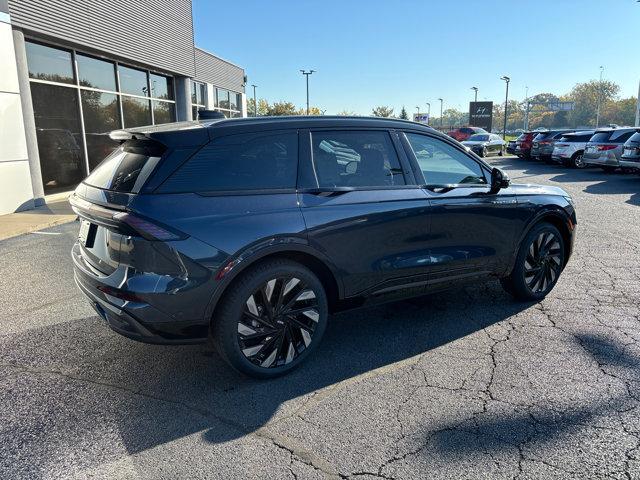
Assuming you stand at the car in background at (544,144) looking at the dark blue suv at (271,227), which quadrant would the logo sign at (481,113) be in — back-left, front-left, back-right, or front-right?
back-right

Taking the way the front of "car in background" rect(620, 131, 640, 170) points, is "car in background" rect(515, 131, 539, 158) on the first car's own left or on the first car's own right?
on the first car's own left

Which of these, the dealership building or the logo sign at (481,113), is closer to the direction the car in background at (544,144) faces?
the logo sign

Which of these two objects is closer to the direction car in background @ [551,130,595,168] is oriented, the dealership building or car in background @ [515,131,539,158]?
the car in background

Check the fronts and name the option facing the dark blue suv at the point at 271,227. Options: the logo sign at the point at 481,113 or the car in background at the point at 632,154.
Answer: the logo sign

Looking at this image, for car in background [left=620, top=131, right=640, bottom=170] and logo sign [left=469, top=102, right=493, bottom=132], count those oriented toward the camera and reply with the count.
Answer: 1

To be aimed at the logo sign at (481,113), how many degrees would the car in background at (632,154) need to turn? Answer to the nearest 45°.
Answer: approximately 45° to its left

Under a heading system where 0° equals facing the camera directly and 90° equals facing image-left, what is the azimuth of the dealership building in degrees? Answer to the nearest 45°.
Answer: approximately 315°

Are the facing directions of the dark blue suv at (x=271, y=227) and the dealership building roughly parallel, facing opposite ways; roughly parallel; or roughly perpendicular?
roughly perpendicular

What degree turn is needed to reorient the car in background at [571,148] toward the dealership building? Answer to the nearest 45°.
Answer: approximately 180°

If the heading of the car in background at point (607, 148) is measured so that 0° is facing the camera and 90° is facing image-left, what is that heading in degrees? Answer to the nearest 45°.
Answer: approximately 225°

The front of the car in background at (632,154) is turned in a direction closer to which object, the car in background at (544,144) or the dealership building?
the car in background

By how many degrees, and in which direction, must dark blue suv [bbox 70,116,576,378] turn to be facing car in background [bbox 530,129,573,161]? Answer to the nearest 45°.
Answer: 0° — it already faces it
